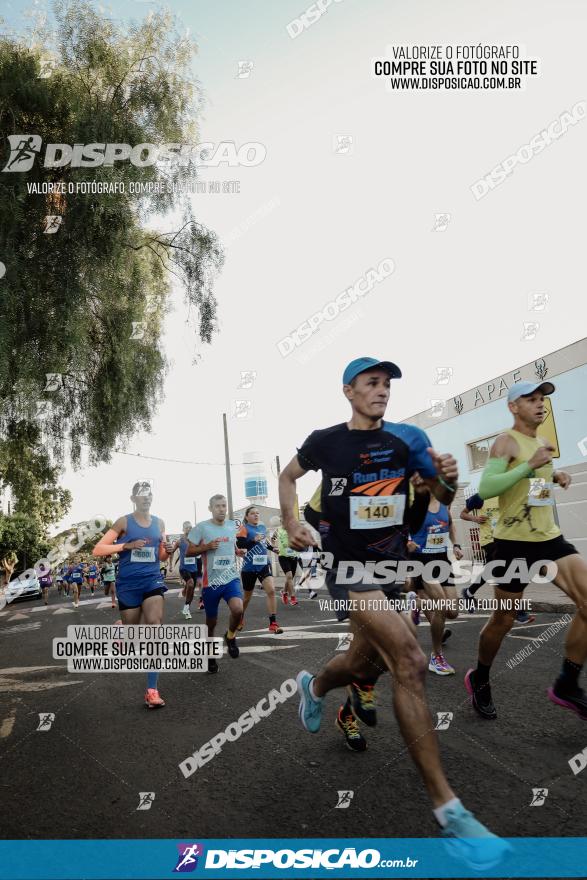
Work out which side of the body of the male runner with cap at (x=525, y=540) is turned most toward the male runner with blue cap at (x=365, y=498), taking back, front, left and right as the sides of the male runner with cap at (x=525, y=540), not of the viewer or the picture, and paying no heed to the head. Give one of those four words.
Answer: right

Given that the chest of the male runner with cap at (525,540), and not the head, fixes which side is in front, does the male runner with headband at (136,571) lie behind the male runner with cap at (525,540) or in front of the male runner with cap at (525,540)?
behind

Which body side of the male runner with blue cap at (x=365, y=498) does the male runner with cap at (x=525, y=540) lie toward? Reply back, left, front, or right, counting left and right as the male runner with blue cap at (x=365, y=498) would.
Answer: left

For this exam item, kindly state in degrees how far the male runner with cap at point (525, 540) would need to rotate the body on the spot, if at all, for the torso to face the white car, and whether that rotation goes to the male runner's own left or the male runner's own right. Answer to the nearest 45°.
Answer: approximately 180°

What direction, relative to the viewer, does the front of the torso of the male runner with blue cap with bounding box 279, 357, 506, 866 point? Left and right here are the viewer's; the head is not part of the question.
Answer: facing the viewer and to the right of the viewer

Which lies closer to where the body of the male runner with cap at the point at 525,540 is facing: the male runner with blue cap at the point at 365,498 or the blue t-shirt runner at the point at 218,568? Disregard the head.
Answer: the male runner with blue cap

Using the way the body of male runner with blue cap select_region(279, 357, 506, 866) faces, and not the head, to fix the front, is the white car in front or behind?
behind

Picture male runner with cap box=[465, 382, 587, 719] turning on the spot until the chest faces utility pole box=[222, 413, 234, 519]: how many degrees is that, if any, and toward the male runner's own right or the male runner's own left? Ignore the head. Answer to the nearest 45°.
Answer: approximately 180°

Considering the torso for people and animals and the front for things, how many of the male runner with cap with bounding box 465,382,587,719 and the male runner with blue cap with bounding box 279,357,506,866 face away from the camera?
0
